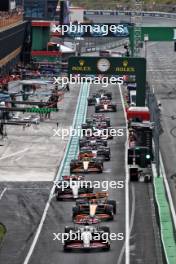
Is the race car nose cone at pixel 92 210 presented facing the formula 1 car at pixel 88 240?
yes

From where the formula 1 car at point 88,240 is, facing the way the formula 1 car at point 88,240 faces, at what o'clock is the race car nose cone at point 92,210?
The race car nose cone is roughly at 6 o'clock from the formula 1 car.

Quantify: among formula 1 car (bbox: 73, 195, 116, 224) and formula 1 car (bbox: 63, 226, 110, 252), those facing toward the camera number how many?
2

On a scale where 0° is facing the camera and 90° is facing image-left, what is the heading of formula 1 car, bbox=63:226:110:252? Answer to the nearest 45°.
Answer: approximately 0°

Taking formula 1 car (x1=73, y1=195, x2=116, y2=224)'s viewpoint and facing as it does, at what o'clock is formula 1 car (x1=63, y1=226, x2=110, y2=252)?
formula 1 car (x1=63, y1=226, x2=110, y2=252) is roughly at 12 o'clock from formula 1 car (x1=73, y1=195, x2=116, y2=224).

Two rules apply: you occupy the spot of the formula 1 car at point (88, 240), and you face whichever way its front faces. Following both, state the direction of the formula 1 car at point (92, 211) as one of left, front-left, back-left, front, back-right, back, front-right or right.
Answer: back
